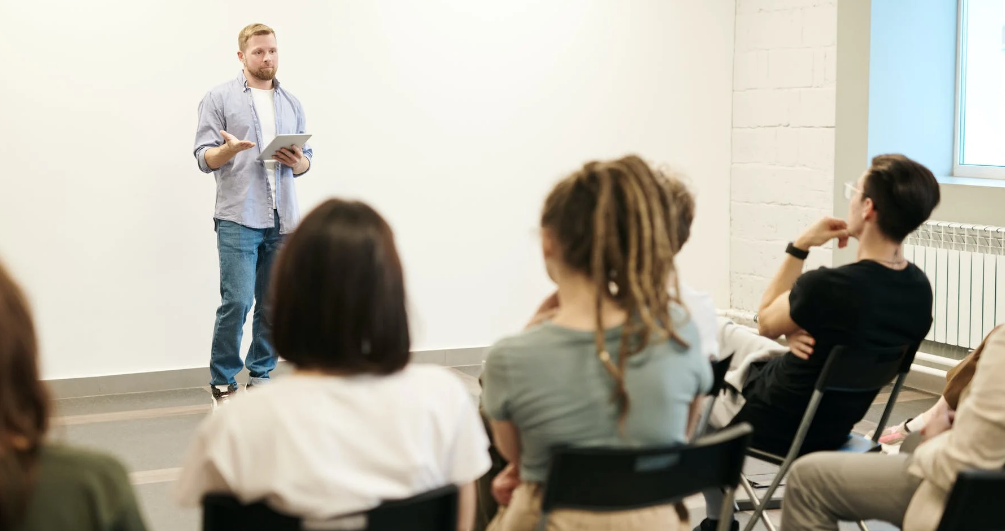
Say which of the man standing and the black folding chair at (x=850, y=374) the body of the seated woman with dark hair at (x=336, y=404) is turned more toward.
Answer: the man standing

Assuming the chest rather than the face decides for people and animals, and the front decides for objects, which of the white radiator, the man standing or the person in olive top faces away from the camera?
the person in olive top

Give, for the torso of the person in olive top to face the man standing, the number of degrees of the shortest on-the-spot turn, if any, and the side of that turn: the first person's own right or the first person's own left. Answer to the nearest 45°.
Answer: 0° — they already face them

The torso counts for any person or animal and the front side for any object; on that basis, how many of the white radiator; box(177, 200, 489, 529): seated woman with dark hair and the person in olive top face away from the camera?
2

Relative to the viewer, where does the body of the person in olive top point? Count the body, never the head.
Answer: away from the camera

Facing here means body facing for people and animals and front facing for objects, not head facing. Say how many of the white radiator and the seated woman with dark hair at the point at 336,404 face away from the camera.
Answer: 1

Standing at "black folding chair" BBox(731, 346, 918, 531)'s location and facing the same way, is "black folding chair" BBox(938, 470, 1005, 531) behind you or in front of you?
behind

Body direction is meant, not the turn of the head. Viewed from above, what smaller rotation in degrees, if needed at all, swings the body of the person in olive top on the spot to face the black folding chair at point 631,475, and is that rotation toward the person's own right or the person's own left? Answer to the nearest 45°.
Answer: approximately 90° to the person's own right

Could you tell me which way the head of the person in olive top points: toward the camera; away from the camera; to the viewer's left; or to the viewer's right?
away from the camera

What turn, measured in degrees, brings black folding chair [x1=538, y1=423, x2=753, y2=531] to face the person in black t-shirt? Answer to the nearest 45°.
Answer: approximately 90° to its right

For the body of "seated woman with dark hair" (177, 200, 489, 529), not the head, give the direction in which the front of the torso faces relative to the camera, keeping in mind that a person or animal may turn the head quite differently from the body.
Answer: away from the camera

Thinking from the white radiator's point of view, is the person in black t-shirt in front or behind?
in front

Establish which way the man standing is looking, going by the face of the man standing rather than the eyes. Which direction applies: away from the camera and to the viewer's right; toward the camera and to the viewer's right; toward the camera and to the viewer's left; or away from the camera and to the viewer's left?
toward the camera and to the viewer's right

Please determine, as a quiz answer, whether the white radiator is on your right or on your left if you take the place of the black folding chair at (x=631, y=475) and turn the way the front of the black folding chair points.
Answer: on your right

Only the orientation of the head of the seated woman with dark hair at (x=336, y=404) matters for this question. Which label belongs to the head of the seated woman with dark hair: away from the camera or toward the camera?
away from the camera

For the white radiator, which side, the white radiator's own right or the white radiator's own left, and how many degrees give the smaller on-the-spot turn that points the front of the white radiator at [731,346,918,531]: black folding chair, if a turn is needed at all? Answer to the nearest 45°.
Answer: approximately 45° to the white radiator's own left

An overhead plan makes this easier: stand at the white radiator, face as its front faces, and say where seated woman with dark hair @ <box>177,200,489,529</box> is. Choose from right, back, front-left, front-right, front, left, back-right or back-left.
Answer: front-left
